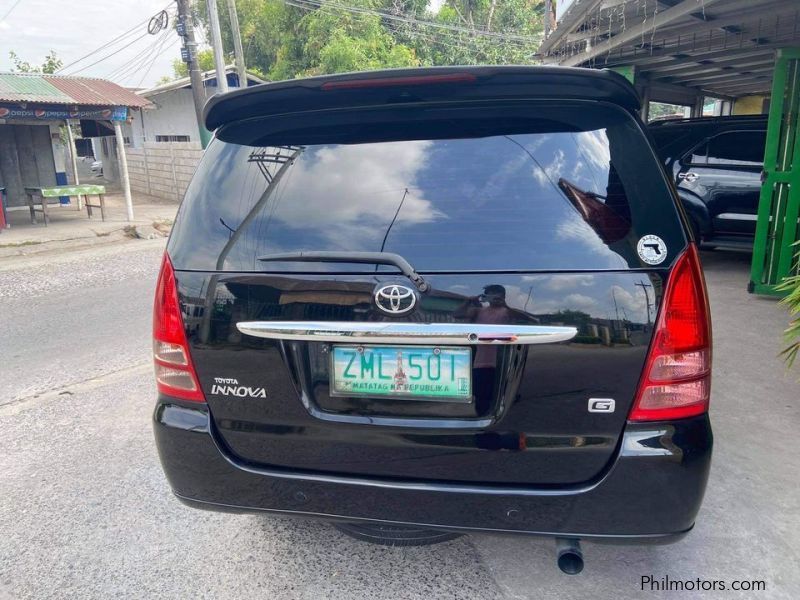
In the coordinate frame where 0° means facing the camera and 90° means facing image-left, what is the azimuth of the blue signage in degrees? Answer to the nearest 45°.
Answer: approximately 0°

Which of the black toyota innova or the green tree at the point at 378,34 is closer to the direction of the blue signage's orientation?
the black toyota innova

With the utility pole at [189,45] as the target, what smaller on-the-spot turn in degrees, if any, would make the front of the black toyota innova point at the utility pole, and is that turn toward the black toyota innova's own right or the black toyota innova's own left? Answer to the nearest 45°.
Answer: approximately 45° to the black toyota innova's own left

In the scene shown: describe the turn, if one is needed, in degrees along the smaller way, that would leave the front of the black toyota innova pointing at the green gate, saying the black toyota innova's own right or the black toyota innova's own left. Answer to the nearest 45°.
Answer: approximately 45° to the black toyota innova's own right

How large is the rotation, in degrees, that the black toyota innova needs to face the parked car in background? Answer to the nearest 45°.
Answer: approximately 45° to its right

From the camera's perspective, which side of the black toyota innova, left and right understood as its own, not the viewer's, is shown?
back
